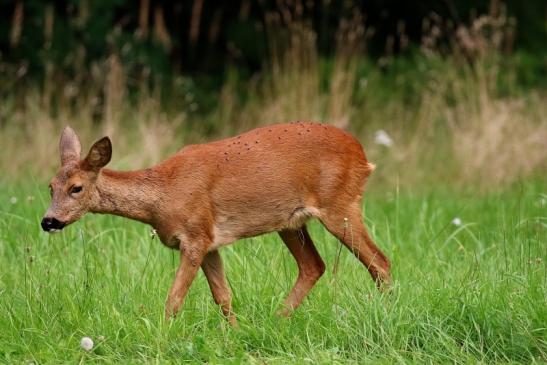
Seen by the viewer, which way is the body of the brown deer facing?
to the viewer's left

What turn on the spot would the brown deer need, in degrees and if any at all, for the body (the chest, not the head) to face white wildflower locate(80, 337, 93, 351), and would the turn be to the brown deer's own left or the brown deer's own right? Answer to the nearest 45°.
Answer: approximately 45° to the brown deer's own left
